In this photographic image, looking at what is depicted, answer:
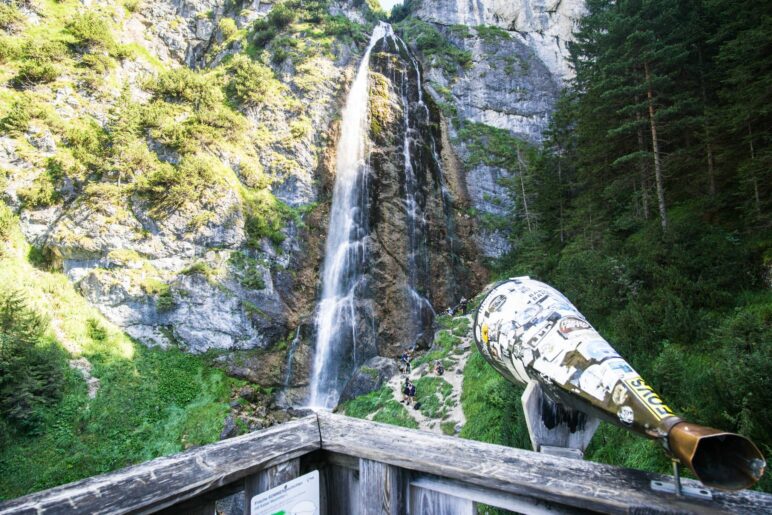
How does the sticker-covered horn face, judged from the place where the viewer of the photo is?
facing away from the viewer and to the left of the viewer

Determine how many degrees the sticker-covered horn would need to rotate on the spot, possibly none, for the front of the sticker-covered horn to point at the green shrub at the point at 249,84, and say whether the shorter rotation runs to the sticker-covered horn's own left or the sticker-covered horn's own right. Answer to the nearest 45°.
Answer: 0° — it already faces it

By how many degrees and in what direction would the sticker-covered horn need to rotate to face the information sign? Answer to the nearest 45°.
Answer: approximately 90° to its left

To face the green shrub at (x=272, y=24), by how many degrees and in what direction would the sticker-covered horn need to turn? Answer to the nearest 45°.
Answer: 0° — it already faces it
